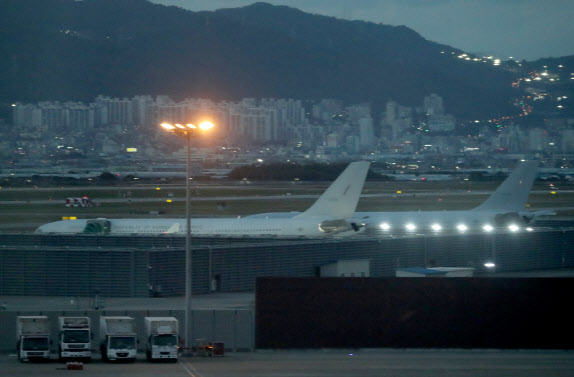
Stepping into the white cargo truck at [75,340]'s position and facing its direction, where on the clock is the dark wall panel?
The dark wall panel is roughly at 9 o'clock from the white cargo truck.

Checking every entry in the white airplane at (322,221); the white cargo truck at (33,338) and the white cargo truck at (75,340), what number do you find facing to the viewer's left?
1

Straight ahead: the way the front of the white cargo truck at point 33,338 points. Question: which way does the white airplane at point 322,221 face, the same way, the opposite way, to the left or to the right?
to the right

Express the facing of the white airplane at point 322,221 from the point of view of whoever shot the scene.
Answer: facing to the left of the viewer

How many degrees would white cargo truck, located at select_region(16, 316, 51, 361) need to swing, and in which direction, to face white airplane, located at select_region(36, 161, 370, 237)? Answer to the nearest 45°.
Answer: approximately 135° to its left

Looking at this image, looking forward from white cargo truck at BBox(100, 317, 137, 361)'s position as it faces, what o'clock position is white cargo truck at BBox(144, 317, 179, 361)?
white cargo truck at BBox(144, 317, 179, 361) is roughly at 9 o'clock from white cargo truck at BBox(100, 317, 137, 361).

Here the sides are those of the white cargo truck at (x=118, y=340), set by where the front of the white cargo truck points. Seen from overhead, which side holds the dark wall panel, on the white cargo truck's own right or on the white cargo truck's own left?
on the white cargo truck's own left

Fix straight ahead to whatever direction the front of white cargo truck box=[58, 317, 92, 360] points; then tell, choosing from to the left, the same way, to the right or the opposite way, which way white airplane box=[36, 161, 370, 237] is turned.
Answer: to the right

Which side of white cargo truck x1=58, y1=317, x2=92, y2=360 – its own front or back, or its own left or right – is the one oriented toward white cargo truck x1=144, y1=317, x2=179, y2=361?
left

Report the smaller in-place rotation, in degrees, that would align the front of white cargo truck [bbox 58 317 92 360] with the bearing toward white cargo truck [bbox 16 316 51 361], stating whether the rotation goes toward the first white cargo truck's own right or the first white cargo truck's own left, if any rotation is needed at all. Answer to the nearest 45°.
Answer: approximately 90° to the first white cargo truck's own right
